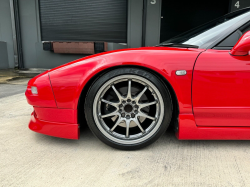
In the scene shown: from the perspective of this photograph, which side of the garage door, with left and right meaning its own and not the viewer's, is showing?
front

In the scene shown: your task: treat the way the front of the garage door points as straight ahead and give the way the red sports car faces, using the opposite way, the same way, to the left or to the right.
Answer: to the right

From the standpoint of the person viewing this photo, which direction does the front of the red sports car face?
facing to the left of the viewer

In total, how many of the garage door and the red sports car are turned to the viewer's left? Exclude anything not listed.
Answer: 1

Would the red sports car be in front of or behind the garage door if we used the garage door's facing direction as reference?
in front

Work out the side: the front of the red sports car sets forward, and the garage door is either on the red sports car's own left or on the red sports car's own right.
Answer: on the red sports car's own right
